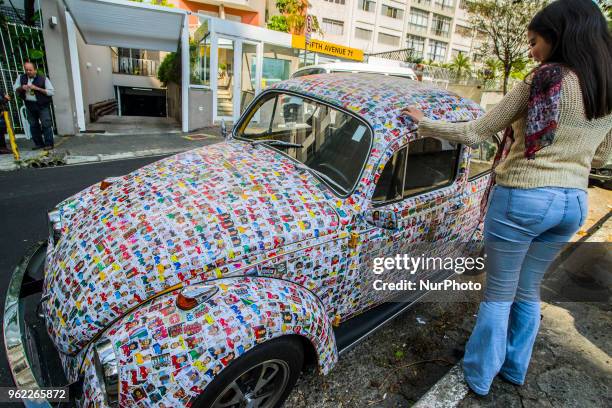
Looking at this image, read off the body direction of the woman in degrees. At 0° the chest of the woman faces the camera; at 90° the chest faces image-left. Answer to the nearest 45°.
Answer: approximately 135°

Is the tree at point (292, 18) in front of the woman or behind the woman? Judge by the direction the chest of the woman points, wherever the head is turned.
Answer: in front

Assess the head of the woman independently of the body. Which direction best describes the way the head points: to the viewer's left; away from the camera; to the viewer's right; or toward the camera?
to the viewer's left

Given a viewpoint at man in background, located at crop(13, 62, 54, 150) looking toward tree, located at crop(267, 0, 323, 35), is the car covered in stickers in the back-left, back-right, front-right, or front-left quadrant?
back-right

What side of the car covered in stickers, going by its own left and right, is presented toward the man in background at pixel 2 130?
right

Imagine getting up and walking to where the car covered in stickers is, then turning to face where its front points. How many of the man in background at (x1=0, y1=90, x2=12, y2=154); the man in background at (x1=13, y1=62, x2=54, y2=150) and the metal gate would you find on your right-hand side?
3

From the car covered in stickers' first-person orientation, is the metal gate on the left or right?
on its right

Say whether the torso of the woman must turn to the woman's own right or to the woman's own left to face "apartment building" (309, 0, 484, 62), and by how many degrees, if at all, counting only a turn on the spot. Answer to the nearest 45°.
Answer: approximately 45° to the woman's own right

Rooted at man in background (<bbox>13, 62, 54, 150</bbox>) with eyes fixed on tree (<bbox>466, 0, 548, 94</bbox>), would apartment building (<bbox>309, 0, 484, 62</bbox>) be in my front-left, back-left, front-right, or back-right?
front-left
